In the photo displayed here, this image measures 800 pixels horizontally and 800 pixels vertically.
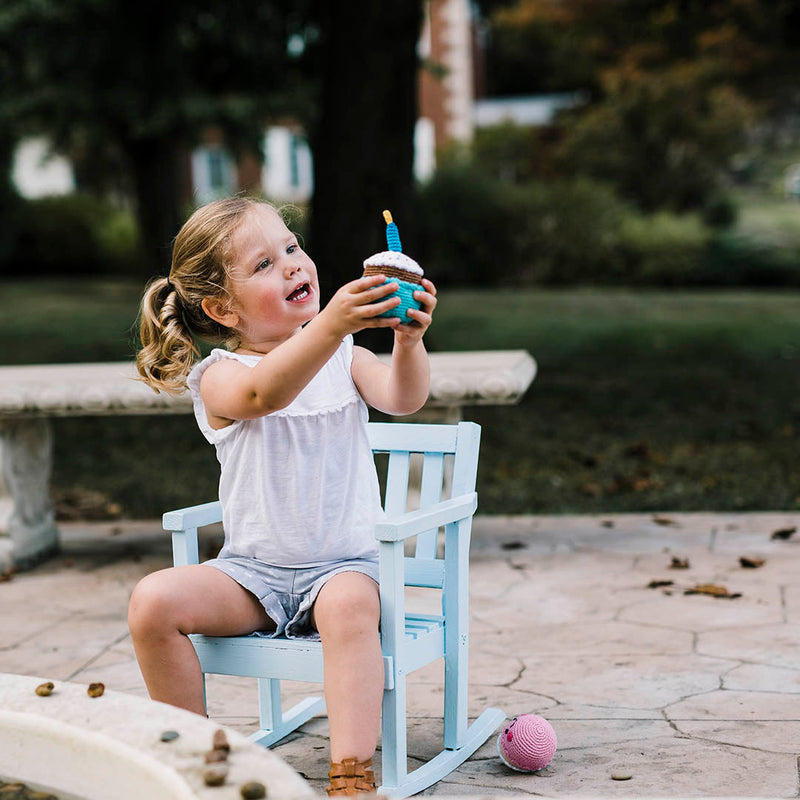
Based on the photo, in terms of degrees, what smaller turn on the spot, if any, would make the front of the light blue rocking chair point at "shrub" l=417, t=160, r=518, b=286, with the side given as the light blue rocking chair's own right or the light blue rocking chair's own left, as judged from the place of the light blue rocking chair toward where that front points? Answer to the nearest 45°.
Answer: approximately 135° to the light blue rocking chair's own right

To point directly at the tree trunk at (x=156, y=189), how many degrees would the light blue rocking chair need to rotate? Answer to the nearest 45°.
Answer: approximately 135° to its right

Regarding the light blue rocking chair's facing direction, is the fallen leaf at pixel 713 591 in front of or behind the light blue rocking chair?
behind

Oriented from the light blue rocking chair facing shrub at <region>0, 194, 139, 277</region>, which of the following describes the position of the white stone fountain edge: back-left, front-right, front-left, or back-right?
back-left

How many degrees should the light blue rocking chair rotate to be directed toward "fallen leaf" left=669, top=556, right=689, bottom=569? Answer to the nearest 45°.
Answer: approximately 180°

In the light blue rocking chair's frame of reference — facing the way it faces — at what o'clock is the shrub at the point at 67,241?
The shrub is roughly at 4 o'clock from the light blue rocking chair.

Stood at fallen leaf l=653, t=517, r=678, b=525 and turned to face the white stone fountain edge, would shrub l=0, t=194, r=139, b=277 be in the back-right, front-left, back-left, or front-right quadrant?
back-right

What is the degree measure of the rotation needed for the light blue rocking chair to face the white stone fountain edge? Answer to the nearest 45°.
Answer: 0° — it already faces it

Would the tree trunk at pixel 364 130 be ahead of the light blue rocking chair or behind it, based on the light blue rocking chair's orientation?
behind

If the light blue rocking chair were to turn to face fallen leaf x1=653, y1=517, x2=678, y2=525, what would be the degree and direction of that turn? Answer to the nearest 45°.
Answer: approximately 180°

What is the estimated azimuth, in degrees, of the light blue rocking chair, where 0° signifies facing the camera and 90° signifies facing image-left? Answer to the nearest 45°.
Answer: approximately 45°
